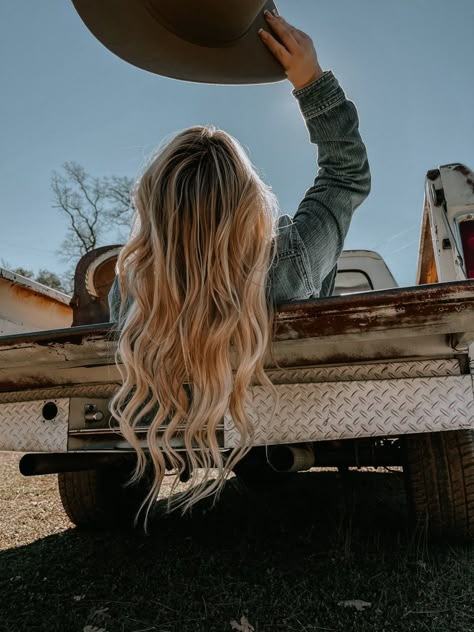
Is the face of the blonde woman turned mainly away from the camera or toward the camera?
away from the camera

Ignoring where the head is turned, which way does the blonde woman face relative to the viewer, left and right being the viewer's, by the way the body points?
facing away from the viewer

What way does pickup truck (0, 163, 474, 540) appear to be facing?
away from the camera
